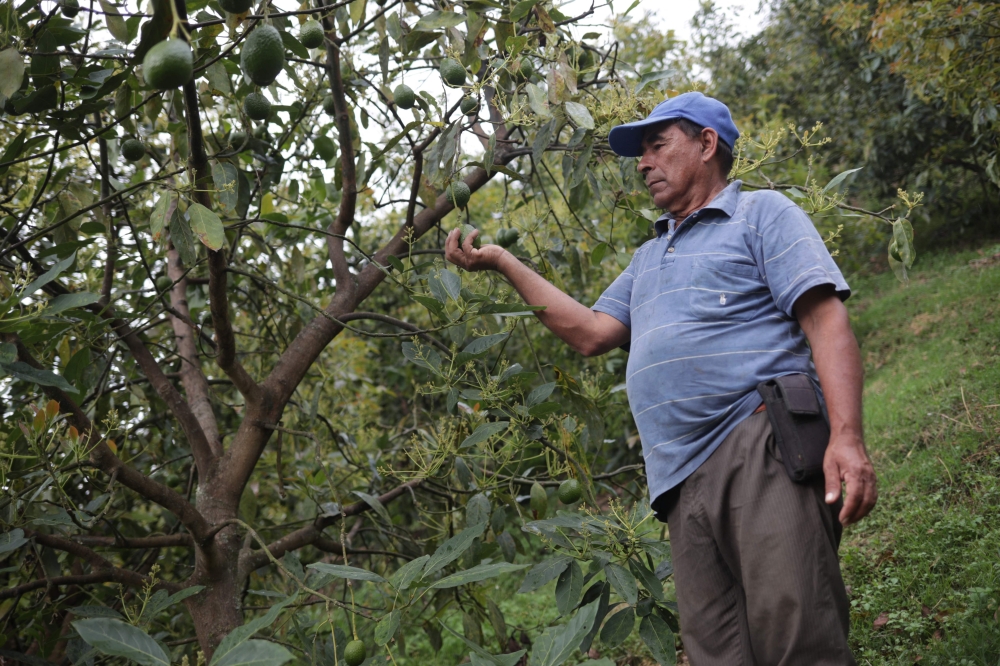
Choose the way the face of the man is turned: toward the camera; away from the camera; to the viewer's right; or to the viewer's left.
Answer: to the viewer's left

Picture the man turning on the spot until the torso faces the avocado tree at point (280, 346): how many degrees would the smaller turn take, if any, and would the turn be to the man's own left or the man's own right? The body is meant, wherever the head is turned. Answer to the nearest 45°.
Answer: approximately 45° to the man's own right

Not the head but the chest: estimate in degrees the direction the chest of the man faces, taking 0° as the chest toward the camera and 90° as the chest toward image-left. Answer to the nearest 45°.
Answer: approximately 45°
